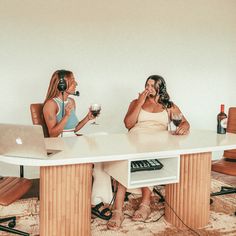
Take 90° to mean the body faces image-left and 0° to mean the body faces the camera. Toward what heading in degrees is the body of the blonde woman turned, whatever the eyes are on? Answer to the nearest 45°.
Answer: approximately 315°

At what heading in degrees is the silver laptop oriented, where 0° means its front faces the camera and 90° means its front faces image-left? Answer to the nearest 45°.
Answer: approximately 225°

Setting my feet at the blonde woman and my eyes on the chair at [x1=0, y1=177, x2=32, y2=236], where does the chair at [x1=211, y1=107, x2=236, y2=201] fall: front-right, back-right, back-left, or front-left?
back-left

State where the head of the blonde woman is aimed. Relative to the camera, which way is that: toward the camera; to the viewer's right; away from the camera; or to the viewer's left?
to the viewer's right

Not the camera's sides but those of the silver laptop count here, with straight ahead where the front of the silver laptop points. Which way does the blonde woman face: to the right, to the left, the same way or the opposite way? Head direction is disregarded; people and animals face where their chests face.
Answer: to the right

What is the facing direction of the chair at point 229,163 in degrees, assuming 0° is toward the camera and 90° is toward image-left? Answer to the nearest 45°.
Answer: approximately 45°
